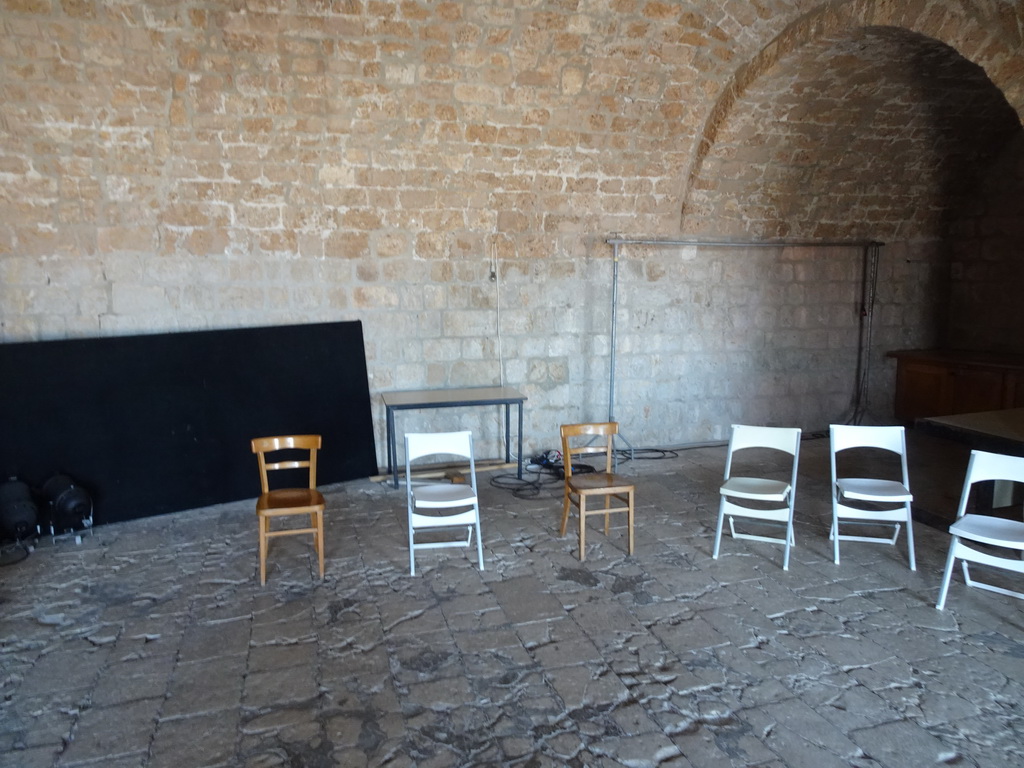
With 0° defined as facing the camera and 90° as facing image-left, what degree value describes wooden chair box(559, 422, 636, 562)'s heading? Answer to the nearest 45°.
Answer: approximately 315°

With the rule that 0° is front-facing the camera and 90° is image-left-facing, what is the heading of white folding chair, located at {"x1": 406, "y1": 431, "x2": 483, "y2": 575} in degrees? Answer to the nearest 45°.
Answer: approximately 0°

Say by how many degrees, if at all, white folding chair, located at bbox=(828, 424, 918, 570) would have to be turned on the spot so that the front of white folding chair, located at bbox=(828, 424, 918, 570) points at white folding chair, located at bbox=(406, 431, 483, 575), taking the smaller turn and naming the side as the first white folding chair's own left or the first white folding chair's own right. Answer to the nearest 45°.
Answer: approximately 45° to the first white folding chair's own right

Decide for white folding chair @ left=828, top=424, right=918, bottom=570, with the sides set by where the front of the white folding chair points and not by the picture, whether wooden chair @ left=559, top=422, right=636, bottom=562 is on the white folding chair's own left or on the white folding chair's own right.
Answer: on the white folding chair's own right

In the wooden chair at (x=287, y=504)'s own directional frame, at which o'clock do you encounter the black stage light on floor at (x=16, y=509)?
The black stage light on floor is roughly at 4 o'clock from the wooden chair.

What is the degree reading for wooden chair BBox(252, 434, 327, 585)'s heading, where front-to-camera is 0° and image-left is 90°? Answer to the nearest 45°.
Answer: approximately 0°

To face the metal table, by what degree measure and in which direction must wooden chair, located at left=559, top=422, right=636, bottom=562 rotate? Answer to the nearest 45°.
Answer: approximately 180°

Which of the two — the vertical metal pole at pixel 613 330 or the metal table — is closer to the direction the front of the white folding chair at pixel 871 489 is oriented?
the metal table

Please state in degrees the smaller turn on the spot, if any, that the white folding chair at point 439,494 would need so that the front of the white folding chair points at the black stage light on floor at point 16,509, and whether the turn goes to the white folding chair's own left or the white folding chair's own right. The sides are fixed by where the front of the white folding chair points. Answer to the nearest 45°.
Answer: approximately 90° to the white folding chair's own right
